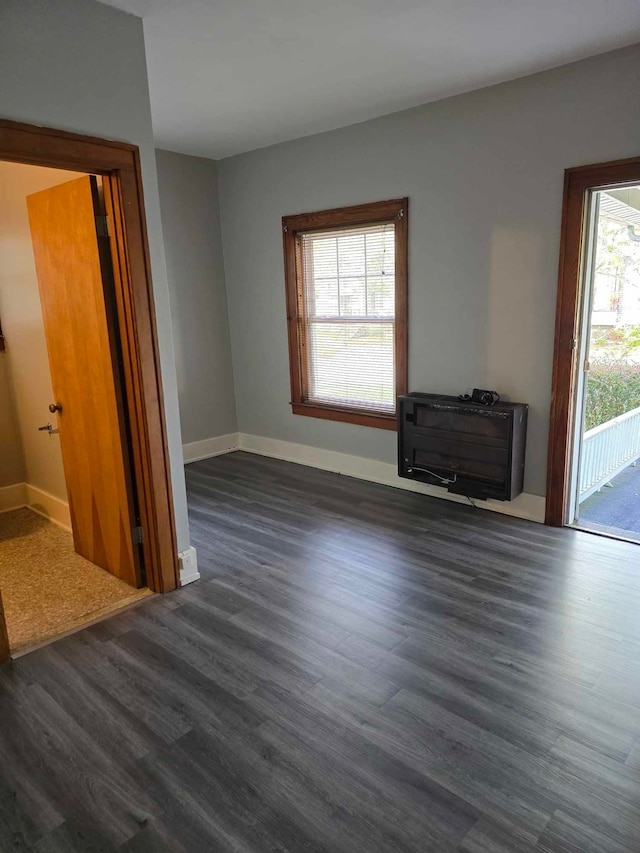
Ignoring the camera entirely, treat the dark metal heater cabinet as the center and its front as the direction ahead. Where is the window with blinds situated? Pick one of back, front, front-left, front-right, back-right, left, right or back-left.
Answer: right

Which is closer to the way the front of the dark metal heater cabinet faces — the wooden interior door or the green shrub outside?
the wooden interior door

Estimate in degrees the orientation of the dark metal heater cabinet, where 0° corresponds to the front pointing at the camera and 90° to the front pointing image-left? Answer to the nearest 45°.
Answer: approximately 45°

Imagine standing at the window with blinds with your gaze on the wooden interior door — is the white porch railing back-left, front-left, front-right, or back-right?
back-left

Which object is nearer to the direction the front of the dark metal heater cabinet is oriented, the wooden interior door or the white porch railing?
the wooden interior door

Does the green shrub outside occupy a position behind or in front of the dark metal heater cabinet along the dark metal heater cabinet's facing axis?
behind

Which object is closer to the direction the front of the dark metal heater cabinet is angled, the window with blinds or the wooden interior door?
the wooden interior door

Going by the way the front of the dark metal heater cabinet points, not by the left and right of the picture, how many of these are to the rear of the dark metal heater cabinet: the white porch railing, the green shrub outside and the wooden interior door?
2

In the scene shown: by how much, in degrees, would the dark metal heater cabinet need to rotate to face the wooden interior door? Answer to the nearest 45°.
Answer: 0° — it already faces it
